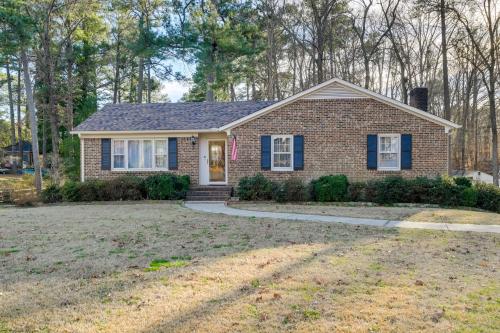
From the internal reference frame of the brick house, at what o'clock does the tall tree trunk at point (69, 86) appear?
The tall tree trunk is roughly at 4 o'clock from the brick house.

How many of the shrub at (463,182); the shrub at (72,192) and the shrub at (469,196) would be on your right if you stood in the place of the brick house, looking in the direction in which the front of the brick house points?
1

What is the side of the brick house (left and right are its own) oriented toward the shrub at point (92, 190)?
right

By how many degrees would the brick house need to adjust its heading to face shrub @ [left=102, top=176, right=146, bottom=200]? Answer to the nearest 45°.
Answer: approximately 90° to its right

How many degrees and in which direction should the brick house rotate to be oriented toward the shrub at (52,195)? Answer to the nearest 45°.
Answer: approximately 90° to its right

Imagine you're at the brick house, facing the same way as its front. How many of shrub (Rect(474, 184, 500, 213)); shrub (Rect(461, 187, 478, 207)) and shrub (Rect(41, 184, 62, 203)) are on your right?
1

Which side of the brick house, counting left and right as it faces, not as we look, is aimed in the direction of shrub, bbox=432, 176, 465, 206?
left

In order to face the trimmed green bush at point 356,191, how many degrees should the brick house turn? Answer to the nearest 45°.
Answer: approximately 45° to its left

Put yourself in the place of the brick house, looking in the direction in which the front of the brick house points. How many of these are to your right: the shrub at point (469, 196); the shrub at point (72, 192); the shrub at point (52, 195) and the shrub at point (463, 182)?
2

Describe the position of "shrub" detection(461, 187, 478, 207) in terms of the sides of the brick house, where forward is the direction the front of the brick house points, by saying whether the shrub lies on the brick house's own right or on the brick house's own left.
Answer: on the brick house's own left

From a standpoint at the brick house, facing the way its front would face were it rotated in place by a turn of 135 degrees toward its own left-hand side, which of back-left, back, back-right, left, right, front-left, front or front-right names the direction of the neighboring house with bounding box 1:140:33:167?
left

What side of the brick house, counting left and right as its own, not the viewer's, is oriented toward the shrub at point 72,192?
right

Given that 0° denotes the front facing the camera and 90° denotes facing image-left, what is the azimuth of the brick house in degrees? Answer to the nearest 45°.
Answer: approximately 0°
